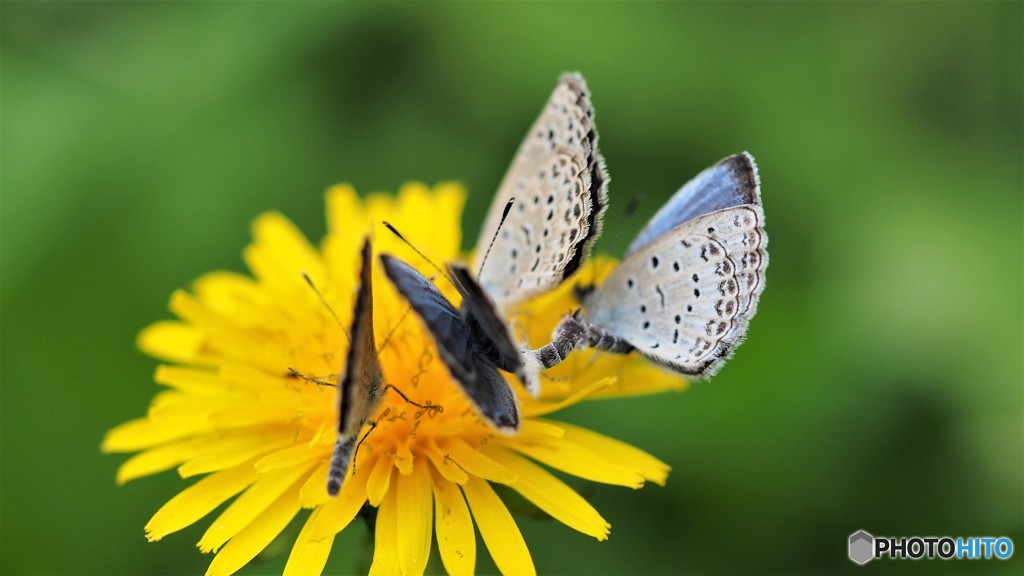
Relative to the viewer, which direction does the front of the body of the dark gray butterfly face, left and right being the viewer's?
facing away from the viewer and to the left of the viewer
